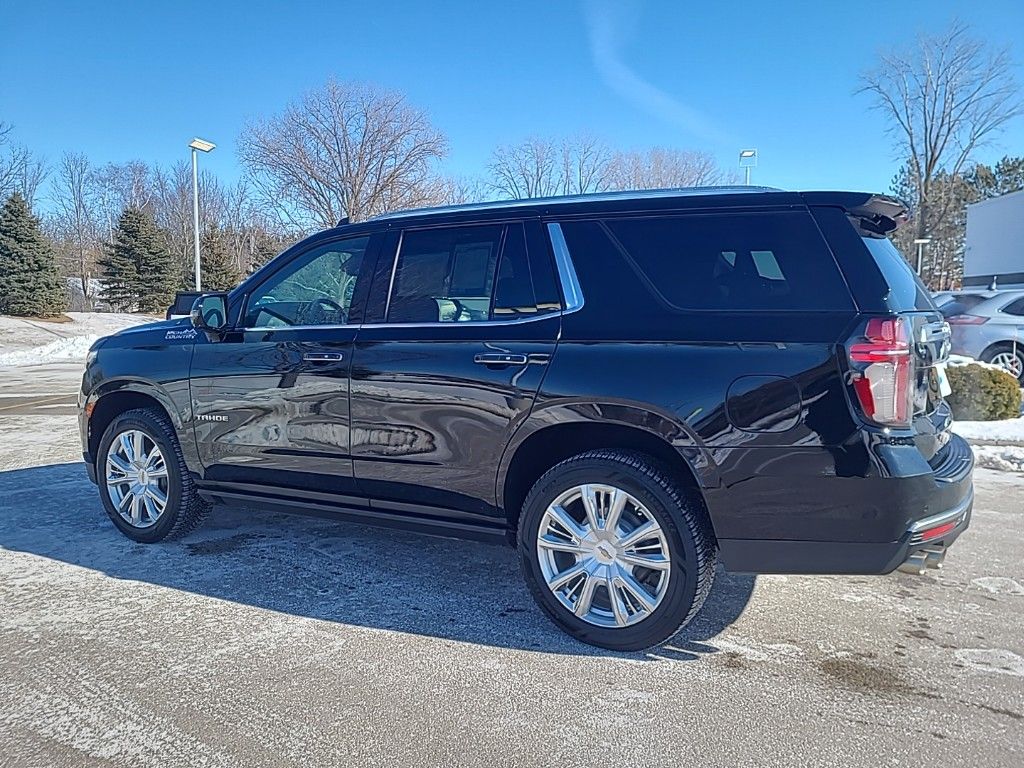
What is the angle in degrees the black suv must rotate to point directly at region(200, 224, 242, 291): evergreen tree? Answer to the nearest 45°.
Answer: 0° — it already faces it

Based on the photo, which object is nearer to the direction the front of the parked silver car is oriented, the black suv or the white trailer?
the white trailer

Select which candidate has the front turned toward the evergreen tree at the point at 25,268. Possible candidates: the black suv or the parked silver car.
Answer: the black suv

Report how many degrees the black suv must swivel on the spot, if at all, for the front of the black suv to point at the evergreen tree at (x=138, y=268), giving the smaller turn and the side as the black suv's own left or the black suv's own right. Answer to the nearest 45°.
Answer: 0° — it already faces it

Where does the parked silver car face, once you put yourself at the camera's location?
facing away from the viewer and to the right of the viewer

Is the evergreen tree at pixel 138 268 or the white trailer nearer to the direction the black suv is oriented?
the evergreen tree

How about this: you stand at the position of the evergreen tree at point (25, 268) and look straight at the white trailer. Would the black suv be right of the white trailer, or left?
right

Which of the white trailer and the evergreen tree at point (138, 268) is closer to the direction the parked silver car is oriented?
the white trailer

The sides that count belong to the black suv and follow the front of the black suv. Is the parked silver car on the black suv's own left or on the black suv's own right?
on the black suv's own right

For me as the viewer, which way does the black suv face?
facing away from the viewer and to the left of the viewer

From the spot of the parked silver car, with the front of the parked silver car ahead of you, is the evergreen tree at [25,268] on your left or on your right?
on your left

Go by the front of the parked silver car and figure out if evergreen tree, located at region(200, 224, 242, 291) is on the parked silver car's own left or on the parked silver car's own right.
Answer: on the parked silver car's own left

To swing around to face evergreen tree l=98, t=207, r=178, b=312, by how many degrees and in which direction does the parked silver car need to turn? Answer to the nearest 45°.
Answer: approximately 135° to its left
